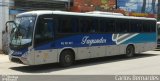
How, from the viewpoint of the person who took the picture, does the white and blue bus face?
facing the viewer and to the left of the viewer
